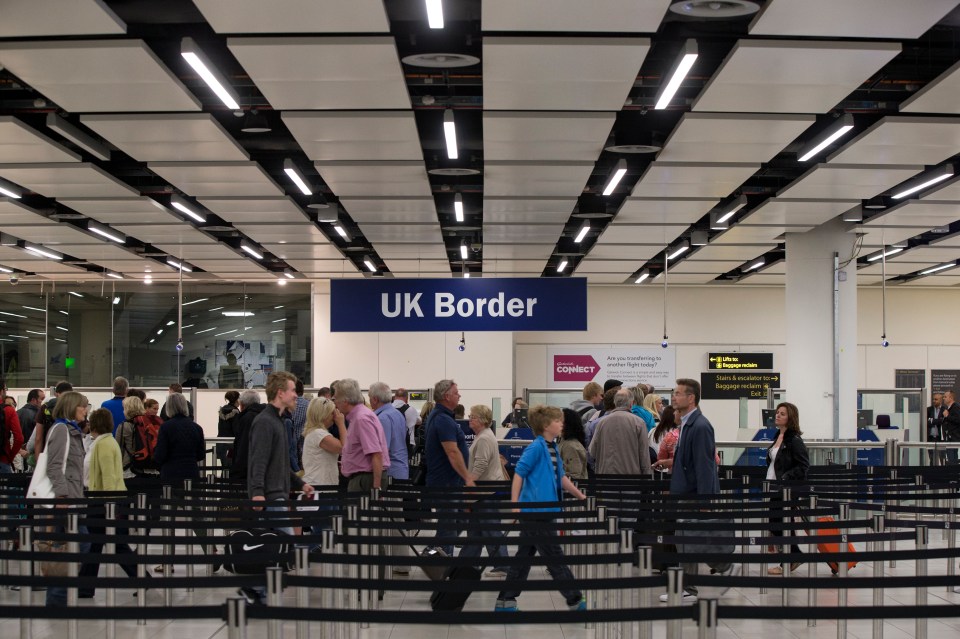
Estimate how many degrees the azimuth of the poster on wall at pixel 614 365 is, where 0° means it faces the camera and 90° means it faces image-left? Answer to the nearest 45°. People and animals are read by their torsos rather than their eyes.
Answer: approximately 0°

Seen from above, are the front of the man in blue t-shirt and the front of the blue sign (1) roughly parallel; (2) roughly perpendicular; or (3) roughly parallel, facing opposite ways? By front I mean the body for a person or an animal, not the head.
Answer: roughly perpendicular

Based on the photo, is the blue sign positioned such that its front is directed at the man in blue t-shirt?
yes

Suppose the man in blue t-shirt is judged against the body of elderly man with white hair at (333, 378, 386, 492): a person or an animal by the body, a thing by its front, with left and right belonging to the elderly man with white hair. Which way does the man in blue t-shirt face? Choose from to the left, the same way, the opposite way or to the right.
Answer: the opposite way

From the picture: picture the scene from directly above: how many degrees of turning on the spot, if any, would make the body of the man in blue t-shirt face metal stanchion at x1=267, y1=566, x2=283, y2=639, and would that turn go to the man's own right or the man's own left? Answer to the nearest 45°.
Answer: approximately 90° to the man's own right

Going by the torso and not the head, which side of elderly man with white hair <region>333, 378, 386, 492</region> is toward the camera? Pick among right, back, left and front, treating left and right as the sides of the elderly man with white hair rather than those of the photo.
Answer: left

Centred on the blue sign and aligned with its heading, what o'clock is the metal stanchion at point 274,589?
The metal stanchion is roughly at 12 o'clock from the blue sign.

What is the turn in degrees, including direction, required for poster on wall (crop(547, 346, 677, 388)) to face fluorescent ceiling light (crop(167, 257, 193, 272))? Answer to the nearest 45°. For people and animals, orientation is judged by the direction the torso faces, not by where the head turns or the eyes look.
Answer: approximately 45° to its right

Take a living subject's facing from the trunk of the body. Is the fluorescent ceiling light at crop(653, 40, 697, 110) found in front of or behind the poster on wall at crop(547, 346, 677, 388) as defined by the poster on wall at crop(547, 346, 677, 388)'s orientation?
in front

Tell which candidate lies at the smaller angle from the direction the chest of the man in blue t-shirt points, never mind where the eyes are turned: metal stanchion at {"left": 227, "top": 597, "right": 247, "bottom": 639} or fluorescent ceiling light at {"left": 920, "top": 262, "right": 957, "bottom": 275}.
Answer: the fluorescent ceiling light

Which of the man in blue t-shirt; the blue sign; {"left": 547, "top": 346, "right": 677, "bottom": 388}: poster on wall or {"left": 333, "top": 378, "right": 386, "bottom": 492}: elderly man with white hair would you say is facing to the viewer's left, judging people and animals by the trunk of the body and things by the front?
the elderly man with white hair
